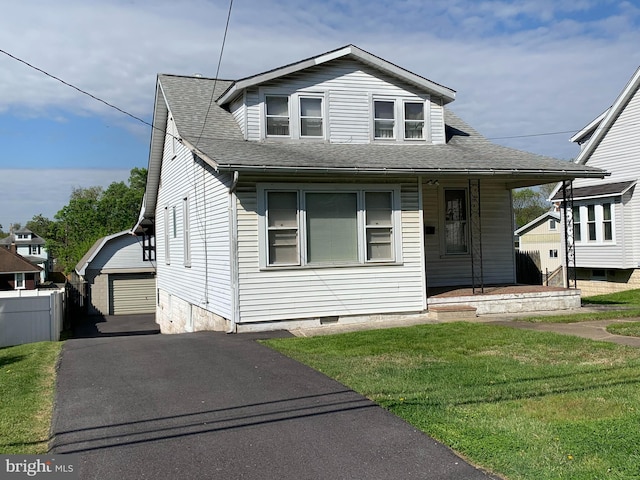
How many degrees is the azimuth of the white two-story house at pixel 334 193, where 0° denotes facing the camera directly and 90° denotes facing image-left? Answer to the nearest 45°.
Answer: approximately 0°

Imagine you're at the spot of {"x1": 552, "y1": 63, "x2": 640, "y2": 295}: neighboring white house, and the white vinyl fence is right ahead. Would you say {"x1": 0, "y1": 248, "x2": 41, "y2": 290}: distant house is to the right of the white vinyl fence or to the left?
right

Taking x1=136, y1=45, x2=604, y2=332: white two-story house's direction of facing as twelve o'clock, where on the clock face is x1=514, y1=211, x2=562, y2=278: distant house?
The distant house is roughly at 7 o'clock from the white two-story house.

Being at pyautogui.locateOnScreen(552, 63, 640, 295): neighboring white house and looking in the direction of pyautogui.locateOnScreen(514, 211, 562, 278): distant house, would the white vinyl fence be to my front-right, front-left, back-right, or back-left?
back-left

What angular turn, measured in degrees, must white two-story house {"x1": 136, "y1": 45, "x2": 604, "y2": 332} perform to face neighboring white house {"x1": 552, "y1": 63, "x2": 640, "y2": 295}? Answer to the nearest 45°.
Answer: approximately 135° to its left

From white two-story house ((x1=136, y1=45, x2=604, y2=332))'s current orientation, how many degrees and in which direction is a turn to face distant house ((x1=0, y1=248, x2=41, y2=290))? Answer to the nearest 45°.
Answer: approximately 135° to its right

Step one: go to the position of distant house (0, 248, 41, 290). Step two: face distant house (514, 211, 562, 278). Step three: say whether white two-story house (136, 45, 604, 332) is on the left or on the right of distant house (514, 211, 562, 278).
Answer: right

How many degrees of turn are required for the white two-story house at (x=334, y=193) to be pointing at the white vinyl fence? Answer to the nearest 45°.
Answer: approximately 90° to its right
